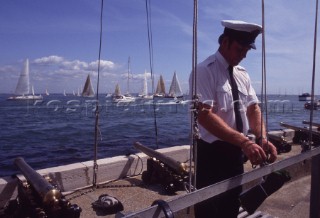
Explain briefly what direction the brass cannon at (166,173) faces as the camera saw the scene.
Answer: facing away from the viewer and to the left of the viewer

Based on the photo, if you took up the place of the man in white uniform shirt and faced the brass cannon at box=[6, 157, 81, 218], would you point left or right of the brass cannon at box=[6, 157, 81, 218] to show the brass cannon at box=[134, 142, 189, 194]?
right

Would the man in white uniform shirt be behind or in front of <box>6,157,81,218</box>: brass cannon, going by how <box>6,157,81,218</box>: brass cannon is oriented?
behind

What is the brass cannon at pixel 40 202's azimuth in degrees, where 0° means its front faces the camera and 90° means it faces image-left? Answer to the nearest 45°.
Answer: approximately 135°

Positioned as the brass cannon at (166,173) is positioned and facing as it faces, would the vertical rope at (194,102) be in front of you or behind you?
behind

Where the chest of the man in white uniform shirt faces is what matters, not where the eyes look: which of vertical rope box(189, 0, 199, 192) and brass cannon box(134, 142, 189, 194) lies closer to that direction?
the vertical rope

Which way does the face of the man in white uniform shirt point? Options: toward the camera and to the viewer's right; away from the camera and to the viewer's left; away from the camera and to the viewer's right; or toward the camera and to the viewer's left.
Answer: toward the camera and to the viewer's right

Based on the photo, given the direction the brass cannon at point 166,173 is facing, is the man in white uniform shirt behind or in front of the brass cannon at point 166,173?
behind

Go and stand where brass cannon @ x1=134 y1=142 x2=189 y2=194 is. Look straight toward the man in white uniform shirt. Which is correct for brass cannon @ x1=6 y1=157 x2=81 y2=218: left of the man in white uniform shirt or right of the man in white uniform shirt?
right

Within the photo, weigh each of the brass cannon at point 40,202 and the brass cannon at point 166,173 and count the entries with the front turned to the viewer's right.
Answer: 0

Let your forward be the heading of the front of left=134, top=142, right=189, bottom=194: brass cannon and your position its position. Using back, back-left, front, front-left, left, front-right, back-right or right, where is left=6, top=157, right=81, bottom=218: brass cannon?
left

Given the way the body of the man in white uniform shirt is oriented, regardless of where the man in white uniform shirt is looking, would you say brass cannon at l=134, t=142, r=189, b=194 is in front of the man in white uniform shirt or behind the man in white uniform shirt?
behind

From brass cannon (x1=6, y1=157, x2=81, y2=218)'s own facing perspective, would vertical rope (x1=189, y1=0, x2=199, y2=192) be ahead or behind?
behind

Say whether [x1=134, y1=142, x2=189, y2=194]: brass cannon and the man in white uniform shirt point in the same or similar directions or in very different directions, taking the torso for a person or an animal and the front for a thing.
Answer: very different directions
